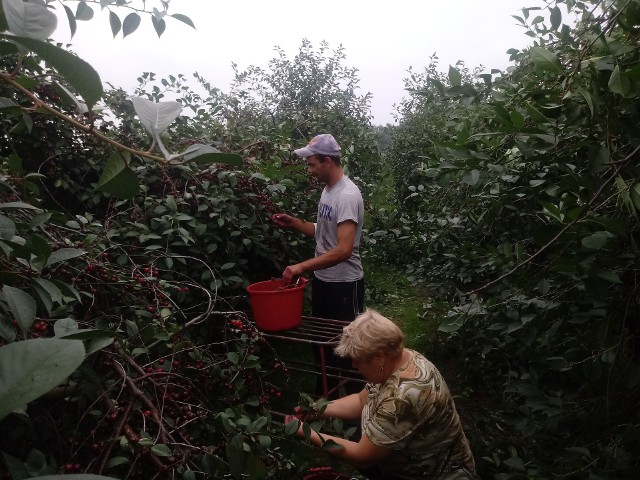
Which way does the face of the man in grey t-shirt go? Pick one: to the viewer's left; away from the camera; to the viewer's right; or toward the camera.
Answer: to the viewer's left

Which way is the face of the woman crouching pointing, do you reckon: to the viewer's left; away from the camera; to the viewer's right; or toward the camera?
to the viewer's left

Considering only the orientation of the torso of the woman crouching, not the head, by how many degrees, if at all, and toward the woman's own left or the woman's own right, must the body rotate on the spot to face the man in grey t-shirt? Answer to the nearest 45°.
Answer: approximately 90° to the woman's own right

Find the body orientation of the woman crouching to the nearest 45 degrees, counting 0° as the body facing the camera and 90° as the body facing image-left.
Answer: approximately 90°
